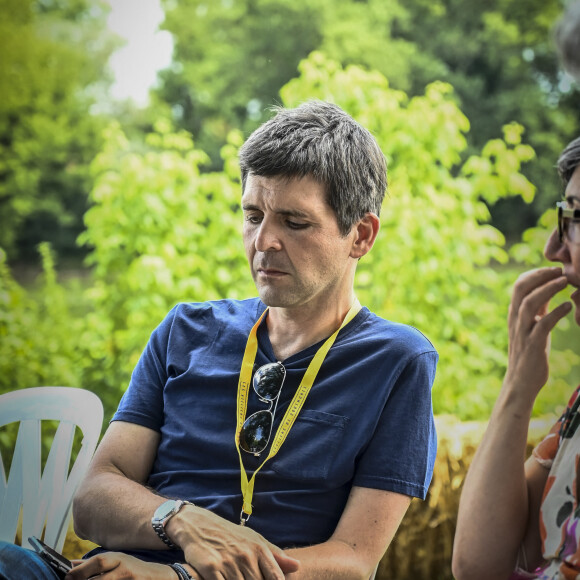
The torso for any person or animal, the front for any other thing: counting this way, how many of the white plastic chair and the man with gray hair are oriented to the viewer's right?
0

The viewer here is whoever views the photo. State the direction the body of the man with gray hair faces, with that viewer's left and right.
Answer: facing the viewer and to the left of the viewer

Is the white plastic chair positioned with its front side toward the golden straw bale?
no

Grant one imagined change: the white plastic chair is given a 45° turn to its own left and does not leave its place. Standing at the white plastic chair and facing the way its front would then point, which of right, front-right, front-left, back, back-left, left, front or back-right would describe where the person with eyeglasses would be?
front

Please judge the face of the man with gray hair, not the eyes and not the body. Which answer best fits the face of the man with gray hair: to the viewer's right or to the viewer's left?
to the viewer's left

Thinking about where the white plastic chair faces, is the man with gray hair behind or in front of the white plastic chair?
in front

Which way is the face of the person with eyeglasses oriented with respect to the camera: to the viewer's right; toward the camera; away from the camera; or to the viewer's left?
to the viewer's left

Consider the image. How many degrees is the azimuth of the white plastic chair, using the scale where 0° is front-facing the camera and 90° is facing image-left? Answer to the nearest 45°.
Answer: approximately 0°

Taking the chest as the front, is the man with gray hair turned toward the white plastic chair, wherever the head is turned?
no
